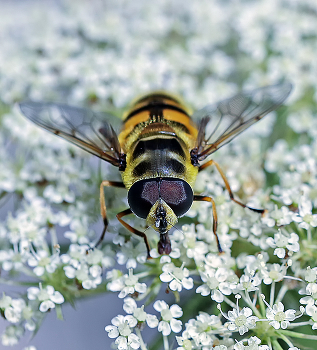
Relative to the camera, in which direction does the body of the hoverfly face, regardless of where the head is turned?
toward the camera

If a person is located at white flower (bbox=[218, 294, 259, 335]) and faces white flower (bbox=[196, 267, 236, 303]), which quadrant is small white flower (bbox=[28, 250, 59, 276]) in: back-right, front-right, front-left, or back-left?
front-left
